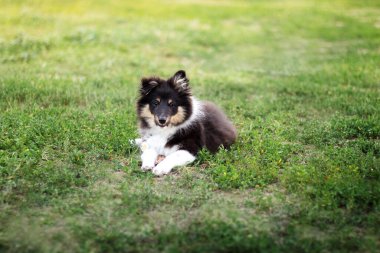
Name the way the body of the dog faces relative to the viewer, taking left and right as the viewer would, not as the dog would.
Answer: facing the viewer and to the left of the viewer
